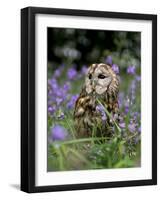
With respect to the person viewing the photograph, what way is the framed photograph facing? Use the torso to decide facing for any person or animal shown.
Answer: facing the viewer and to the right of the viewer
